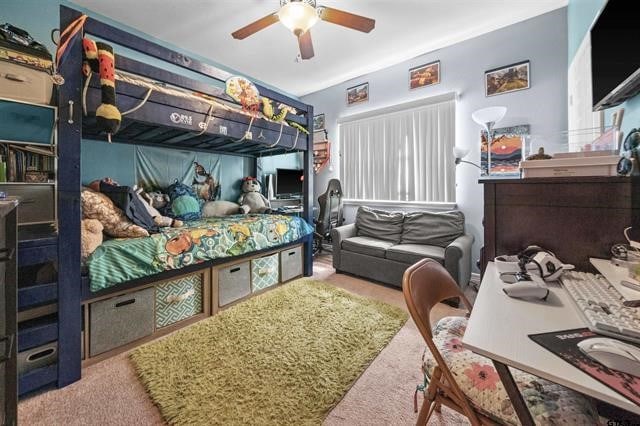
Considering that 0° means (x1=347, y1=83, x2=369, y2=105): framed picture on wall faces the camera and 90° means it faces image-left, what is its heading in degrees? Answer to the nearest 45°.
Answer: approximately 45°

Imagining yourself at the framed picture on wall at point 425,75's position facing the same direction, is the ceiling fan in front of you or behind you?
in front

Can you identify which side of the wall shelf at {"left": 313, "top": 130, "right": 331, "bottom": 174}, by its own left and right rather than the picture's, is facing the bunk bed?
right

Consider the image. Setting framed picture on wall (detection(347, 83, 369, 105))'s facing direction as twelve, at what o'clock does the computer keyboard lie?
The computer keyboard is roughly at 10 o'clock from the framed picture on wall.

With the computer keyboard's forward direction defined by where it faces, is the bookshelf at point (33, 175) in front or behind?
in front
